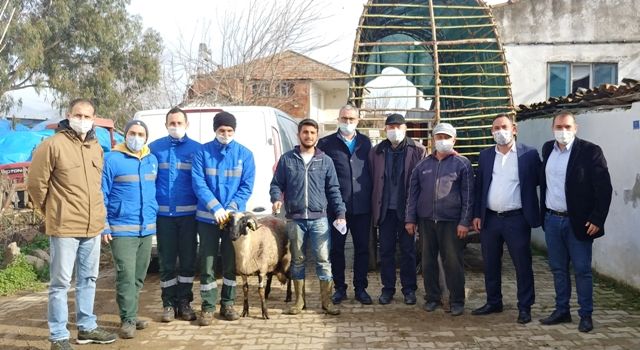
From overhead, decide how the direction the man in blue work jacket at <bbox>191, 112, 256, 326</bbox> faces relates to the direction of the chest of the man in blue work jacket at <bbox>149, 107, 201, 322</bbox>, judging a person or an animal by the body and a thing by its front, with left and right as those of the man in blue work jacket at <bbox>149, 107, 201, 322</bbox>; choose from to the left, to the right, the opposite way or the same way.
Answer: the same way

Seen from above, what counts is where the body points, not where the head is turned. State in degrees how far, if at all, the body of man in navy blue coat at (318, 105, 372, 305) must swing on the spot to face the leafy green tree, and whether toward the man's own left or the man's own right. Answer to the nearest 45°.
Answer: approximately 135° to the man's own right

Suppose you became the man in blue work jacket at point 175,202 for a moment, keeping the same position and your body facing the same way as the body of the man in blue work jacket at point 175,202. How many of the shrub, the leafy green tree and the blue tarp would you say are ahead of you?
0

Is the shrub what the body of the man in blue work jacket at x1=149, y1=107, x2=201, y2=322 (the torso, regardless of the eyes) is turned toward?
no

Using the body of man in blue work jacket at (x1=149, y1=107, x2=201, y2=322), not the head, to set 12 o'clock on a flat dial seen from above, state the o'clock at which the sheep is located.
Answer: The sheep is roughly at 9 o'clock from the man in blue work jacket.

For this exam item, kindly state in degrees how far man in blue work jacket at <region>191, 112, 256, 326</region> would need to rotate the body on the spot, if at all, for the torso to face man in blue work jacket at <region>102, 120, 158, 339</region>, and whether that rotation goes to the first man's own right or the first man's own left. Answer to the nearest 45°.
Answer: approximately 90° to the first man's own right

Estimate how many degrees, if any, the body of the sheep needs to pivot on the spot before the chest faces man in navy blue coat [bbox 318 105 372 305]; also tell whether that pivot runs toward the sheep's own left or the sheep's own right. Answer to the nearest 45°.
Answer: approximately 135° to the sheep's own left

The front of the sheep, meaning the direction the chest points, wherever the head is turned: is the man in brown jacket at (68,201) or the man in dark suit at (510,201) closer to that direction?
the man in brown jacket

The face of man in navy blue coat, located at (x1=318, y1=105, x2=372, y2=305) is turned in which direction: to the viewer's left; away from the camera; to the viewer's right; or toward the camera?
toward the camera

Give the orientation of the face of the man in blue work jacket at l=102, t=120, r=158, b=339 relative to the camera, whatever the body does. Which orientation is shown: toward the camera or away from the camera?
toward the camera

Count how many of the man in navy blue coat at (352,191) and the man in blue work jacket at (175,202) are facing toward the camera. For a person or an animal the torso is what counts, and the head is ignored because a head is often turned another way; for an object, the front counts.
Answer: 2

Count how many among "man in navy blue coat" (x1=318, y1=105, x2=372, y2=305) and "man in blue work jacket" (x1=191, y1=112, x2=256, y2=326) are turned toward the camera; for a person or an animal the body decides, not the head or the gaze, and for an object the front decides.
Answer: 2

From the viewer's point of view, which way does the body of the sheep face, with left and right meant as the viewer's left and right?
facing the viewer and to the left of the viewer

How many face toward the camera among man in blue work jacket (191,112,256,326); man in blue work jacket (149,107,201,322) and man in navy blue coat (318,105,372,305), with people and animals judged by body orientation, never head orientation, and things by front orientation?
3

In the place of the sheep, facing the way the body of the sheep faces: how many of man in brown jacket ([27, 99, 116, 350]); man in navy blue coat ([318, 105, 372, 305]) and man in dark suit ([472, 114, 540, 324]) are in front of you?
1

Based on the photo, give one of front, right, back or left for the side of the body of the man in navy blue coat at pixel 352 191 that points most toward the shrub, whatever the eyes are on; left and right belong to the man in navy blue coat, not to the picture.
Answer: right

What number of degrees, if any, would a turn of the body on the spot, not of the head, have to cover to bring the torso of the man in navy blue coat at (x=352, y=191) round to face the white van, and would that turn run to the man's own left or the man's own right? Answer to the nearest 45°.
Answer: approximately 135° to the man's own right

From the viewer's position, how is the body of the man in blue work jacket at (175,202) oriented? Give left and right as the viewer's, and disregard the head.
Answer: facing the viewer

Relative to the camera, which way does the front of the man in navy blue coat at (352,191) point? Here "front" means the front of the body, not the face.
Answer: toward the camera

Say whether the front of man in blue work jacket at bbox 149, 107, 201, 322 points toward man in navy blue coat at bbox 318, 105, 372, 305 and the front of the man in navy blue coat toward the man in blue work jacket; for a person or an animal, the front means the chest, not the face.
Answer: no
